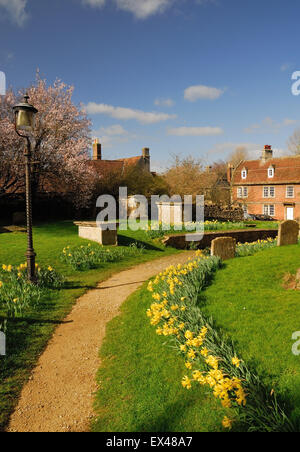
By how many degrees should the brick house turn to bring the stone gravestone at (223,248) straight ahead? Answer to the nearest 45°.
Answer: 0° — it already faces it

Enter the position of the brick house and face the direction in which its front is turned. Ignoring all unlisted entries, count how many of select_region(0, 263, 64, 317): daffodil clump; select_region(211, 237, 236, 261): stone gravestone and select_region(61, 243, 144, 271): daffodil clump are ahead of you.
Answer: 3

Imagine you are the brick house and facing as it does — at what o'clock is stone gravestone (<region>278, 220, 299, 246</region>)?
The stone gravestone is roughly at 12 o'clock from the brick house.

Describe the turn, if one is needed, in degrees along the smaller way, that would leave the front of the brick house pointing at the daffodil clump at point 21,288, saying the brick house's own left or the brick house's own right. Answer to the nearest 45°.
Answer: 0° — it already faces it

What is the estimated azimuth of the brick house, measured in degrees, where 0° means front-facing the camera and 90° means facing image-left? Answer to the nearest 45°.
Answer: approximately 0°

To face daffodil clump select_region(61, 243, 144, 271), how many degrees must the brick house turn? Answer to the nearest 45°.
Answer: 0° — it already faces it
